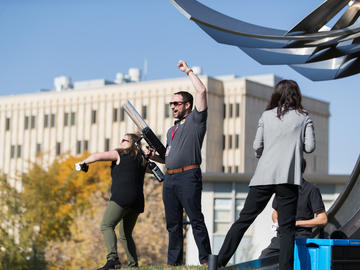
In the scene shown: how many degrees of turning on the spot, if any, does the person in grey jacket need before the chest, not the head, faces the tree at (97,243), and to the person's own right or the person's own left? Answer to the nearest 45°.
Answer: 0° — they already face it

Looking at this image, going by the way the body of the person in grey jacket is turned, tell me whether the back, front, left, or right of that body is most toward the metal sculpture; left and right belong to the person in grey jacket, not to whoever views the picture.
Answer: front

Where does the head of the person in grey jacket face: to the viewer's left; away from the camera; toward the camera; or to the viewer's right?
away from the camera

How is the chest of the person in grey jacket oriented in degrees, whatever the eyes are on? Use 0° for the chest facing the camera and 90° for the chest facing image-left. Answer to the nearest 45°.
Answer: approximately 180°
